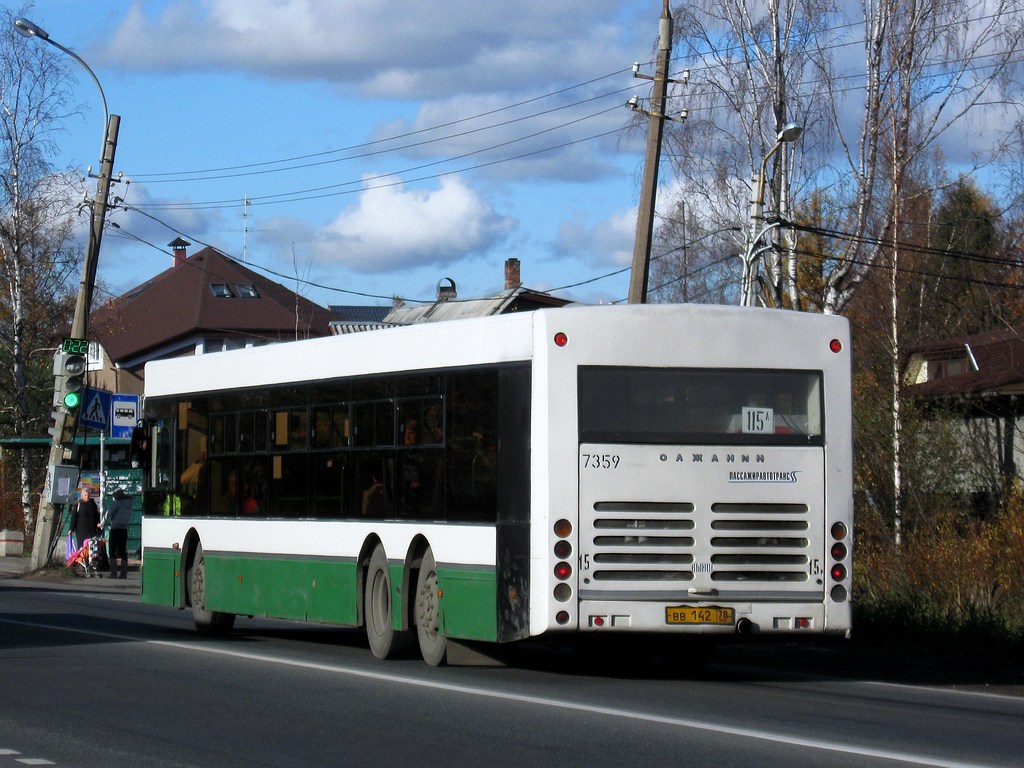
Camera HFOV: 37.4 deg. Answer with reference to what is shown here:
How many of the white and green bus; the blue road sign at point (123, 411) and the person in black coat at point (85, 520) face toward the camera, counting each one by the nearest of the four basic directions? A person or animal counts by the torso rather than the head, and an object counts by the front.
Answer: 2

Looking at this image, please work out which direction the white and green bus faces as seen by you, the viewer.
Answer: facing away from the viewer and to the left of the viewer

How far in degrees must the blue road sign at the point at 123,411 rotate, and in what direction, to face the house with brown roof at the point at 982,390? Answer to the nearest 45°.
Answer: approximately 90° to its left

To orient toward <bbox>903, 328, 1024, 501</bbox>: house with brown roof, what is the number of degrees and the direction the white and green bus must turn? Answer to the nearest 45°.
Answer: approximately 90° to its right

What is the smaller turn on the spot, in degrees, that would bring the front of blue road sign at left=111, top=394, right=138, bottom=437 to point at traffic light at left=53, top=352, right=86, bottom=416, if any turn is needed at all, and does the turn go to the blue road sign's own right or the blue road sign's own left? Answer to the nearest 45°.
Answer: approximately 90° to the blue road sign's own right

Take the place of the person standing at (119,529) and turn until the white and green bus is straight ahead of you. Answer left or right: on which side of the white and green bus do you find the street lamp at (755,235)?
left
